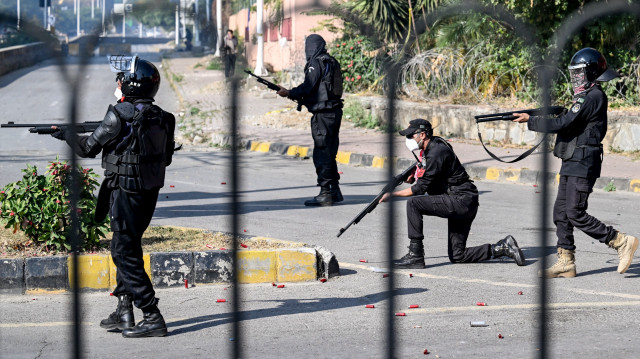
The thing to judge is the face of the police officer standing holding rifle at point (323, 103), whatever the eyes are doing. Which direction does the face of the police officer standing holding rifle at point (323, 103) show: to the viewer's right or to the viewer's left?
to the viewer's left

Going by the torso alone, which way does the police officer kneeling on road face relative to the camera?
to the viewer's left

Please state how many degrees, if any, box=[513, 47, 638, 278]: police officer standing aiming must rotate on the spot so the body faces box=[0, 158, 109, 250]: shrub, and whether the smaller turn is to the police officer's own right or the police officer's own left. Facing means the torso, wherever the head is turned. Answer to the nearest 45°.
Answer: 0° — they already face it

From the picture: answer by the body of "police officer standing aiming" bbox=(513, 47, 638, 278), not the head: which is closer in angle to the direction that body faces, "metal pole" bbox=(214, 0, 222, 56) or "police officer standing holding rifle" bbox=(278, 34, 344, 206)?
the police officer standing holding rifle

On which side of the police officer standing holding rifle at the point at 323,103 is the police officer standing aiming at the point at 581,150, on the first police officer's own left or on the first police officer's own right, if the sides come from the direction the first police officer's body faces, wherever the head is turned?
on the first police officer's own left

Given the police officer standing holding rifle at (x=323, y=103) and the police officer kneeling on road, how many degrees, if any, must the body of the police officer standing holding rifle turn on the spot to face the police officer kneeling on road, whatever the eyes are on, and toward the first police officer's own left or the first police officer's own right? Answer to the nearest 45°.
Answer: approximately 90° to the first police officer's own left

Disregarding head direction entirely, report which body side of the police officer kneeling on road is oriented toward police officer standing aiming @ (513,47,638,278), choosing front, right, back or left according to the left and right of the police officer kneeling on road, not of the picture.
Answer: back

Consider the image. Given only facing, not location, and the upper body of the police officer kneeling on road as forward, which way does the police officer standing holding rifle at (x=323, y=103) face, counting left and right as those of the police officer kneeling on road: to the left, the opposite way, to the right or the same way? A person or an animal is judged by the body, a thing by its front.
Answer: the same way

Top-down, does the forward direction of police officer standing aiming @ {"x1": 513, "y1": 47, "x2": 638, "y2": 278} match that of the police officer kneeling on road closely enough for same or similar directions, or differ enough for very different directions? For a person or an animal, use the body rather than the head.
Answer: same or similar directions

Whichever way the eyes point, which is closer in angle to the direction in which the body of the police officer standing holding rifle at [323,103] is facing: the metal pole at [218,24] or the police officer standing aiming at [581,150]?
the metal pole

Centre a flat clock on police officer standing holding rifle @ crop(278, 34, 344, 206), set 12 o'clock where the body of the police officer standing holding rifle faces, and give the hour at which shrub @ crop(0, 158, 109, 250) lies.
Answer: The shrub is roughly at 10 o'clock from the police officer standing holding rifle.

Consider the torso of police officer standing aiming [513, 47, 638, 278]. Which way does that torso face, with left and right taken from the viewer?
facing to the left of the viewer

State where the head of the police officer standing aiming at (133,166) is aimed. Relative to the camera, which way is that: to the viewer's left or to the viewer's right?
to the viewer's left

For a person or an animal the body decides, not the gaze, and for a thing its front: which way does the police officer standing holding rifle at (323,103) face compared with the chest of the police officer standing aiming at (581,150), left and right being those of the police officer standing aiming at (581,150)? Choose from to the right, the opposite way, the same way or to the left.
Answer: the same way

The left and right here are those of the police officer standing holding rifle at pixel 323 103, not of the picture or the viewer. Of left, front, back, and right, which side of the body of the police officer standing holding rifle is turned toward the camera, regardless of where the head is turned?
left
